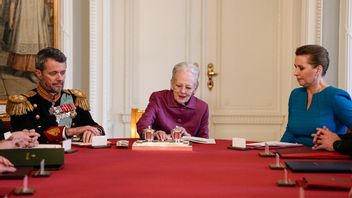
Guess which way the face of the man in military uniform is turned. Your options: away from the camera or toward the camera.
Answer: toward the camera

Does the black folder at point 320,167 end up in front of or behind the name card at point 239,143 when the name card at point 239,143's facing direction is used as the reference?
in front

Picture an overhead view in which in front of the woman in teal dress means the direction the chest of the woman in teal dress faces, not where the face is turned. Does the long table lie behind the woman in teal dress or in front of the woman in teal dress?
in front

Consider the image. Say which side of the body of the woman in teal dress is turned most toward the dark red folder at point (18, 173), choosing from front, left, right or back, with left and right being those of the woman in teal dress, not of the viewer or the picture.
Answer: front

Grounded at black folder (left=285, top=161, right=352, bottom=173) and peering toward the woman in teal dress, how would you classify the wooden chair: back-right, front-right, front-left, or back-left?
front-left

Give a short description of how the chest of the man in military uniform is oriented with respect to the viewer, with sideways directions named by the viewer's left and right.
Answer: facing the viewer and to the right of the viewer

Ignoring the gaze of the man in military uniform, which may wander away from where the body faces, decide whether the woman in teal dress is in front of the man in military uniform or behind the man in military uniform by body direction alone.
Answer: in front

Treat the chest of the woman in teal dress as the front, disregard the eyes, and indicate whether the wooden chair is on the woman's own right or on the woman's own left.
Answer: on the woman's own right

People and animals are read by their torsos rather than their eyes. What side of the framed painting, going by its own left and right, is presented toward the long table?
front

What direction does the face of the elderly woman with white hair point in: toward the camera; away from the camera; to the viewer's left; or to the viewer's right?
toward the camera

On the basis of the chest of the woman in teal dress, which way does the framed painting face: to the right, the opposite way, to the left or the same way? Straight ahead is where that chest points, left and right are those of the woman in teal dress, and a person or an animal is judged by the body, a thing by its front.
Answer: to the left

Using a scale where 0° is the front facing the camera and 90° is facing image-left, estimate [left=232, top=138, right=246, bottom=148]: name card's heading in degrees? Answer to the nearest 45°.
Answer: approximately 0°

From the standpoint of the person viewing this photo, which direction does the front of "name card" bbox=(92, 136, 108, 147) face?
facing the viewer
